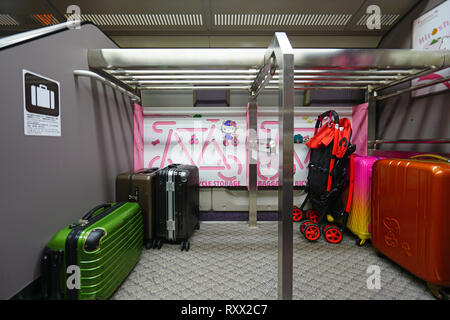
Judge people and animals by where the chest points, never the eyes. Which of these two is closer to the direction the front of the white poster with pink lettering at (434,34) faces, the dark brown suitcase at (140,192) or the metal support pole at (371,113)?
the dark brown suitcase

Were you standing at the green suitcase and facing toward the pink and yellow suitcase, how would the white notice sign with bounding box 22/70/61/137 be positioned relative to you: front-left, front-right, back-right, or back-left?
back-left

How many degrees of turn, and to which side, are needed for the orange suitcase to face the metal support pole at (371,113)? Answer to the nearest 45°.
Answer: approximately 135° to its right

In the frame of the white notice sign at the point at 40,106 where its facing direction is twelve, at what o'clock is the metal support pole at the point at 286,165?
The metal support pole is roughly at 12 o'clock from the white notice sign.

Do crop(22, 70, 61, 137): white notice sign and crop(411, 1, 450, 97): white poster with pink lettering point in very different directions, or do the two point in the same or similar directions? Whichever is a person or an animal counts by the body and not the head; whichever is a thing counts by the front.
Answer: very different directions

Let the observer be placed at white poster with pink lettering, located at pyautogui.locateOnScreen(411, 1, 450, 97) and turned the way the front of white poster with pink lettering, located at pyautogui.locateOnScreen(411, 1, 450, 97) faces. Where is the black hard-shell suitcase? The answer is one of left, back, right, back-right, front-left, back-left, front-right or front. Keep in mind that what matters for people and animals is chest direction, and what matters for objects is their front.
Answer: front

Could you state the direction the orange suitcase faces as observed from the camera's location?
facing the viewer and to the left of the viewer

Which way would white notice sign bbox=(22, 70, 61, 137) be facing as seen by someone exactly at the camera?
facing the viewer and to the right of the viewer

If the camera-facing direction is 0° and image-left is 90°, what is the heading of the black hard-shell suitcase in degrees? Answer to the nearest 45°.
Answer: approximately 315°

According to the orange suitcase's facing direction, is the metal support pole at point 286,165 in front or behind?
in front

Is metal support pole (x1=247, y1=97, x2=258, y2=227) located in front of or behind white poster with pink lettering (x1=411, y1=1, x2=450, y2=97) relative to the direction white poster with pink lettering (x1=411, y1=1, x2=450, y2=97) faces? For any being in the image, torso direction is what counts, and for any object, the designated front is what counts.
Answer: in front
